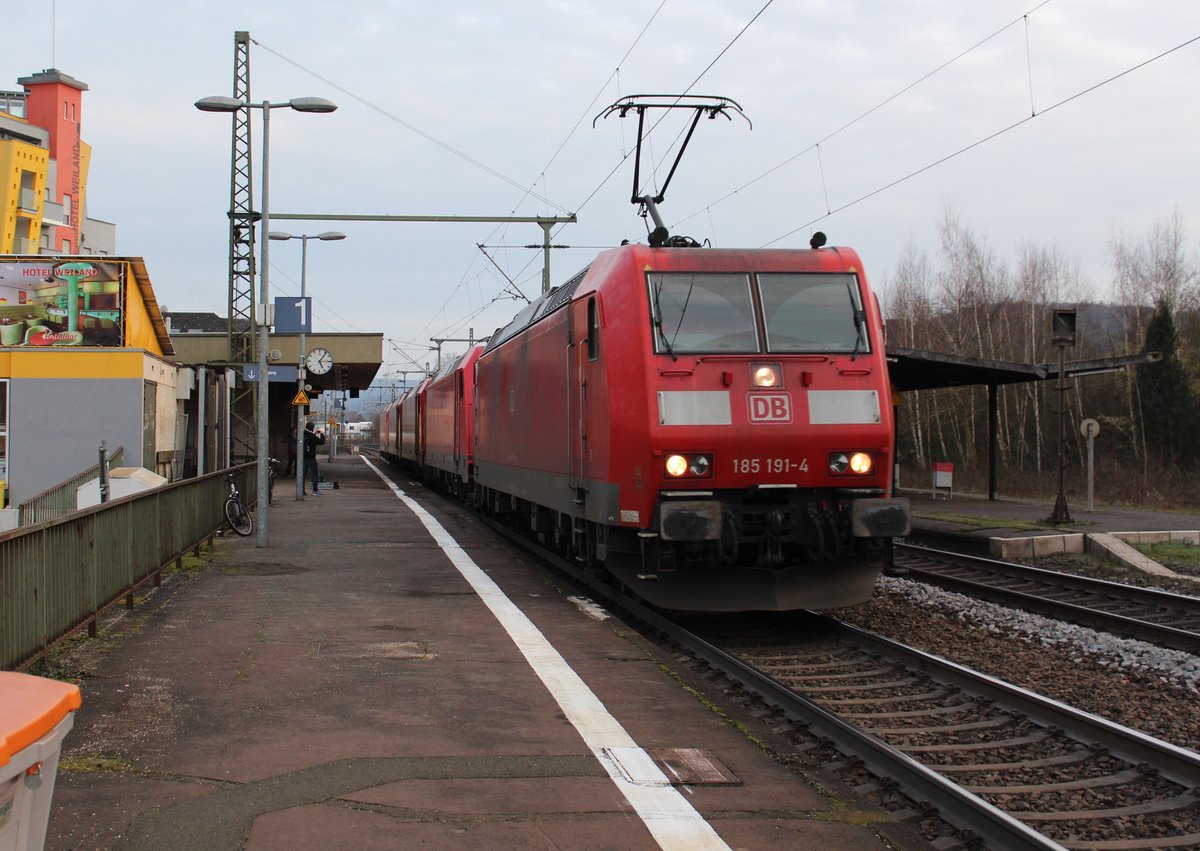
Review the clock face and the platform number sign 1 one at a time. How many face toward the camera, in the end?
2

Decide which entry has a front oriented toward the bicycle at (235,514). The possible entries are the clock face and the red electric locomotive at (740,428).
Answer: the clock face

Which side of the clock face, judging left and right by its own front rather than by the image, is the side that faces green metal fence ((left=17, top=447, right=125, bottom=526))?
front

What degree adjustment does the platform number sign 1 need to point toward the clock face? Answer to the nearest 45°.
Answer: approximately 180°

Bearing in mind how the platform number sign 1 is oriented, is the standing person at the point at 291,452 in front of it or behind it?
behind
